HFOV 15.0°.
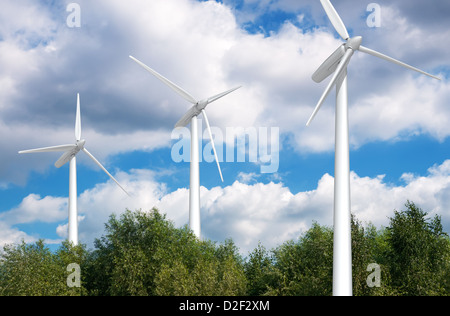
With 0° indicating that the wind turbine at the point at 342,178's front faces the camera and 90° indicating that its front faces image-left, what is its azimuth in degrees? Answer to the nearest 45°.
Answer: approximately 315°
